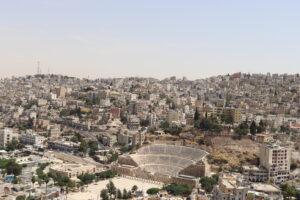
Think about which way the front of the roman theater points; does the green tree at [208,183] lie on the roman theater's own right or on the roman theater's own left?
on the roman theater's own left

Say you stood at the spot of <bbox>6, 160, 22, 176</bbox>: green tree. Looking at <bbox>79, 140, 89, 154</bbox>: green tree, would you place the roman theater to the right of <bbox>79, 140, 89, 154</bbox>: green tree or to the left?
right

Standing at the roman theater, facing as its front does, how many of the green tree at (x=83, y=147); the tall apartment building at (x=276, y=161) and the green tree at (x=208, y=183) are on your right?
1

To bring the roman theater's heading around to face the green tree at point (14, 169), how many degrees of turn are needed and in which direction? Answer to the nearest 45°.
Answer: approximately 45° to its right

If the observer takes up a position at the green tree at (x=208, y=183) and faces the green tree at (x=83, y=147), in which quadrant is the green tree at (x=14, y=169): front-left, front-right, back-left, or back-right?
front-left

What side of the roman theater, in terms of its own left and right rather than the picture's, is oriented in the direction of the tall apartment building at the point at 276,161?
left

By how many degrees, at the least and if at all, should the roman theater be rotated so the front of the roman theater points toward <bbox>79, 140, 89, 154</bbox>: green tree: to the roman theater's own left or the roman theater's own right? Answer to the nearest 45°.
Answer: approximately 90° to the roman theater's own right

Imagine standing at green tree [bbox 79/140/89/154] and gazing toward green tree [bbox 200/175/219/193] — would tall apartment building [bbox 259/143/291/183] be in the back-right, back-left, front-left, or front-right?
front-left

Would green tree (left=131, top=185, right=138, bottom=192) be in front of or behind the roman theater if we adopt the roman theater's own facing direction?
in front

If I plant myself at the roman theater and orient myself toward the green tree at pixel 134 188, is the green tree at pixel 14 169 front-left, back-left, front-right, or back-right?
front-right
